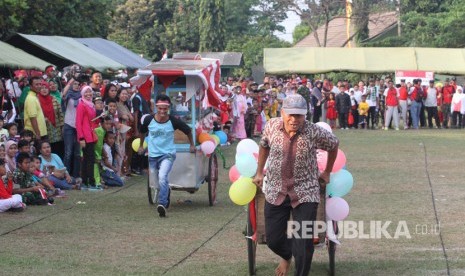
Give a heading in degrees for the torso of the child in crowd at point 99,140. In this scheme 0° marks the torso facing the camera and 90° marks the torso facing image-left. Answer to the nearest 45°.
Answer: approximately 315°

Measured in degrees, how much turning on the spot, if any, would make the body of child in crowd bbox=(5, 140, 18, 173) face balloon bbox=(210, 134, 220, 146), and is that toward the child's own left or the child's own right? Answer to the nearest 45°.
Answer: approximately 45° to the child's own left

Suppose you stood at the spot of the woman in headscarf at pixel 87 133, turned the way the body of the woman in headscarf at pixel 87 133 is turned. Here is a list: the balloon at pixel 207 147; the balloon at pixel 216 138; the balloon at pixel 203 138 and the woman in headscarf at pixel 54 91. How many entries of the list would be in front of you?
3

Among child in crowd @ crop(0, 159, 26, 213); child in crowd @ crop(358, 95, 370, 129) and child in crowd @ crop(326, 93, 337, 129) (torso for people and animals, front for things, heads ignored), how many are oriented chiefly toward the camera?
2
